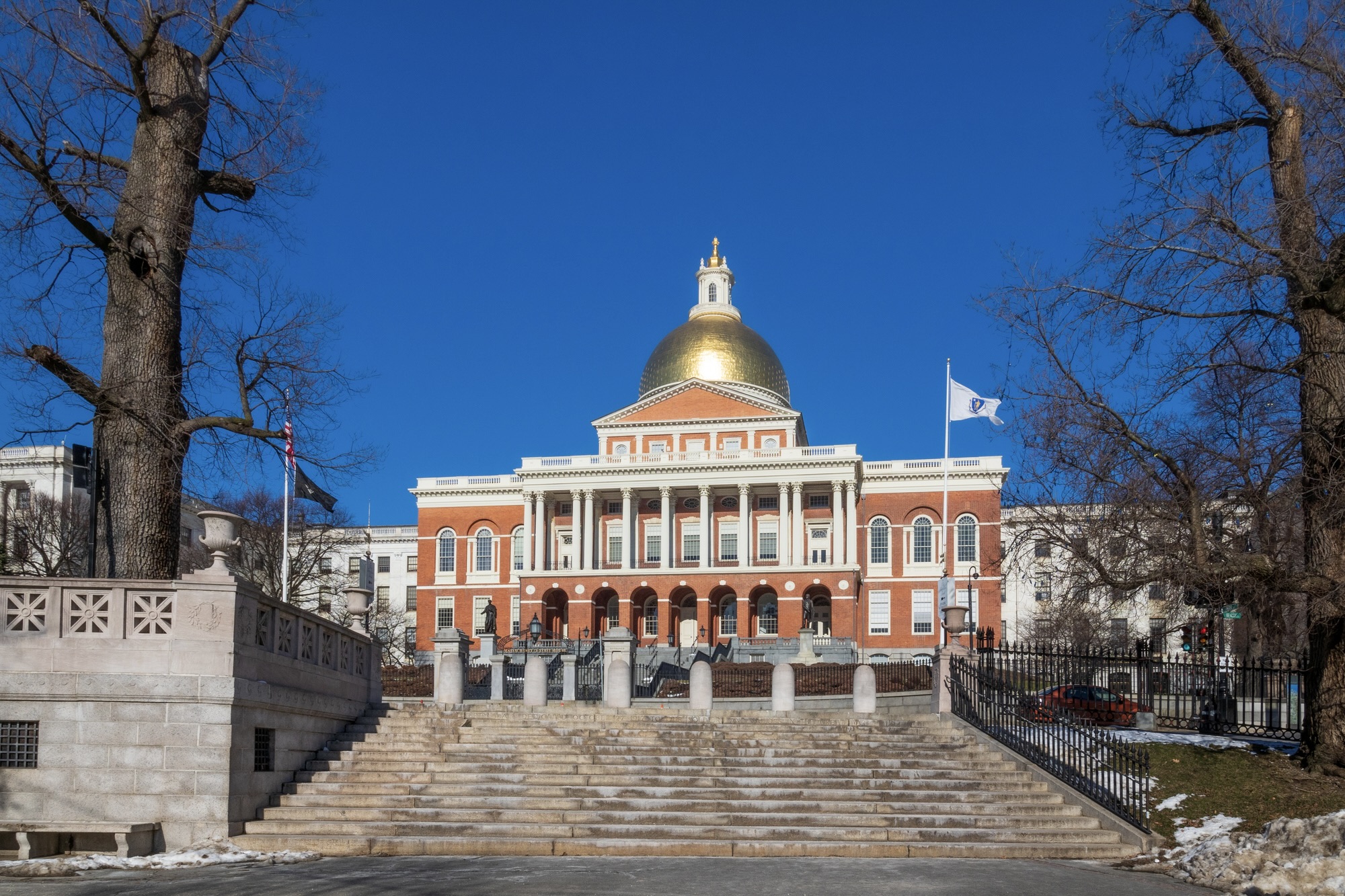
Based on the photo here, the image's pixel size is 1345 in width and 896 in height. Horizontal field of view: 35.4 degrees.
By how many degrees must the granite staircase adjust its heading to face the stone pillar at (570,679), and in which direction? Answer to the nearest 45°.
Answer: approximately 180°

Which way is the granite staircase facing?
toward the camera

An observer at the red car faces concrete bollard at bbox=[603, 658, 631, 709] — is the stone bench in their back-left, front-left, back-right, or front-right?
front-left

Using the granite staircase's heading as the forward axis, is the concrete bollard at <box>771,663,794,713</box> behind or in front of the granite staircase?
behind

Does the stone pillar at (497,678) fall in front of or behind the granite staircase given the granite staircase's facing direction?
behind

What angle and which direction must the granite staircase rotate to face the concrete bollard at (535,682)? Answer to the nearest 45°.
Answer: approximately 180°

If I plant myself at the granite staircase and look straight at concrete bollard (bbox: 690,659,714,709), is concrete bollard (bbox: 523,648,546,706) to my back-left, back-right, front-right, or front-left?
front-left

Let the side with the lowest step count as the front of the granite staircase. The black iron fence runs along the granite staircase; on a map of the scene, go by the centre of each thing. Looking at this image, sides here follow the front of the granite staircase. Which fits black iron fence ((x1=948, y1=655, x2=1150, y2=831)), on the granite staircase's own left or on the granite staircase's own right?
on the granite staircase's own left

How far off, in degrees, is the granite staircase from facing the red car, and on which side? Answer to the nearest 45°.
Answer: approximately 135° to its left

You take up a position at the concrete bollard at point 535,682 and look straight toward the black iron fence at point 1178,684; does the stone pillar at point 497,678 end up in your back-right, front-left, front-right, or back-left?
back-left

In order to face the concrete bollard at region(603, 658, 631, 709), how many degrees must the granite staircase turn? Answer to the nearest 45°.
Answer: approximately 180°
